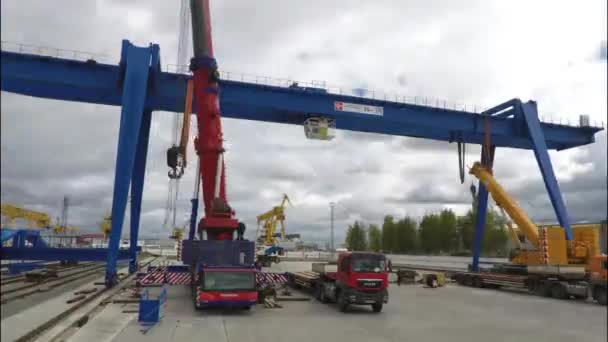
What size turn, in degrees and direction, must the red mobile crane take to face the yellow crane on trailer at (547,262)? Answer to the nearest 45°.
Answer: approximately 90° to its left

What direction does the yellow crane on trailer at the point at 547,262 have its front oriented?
to the viewer's left

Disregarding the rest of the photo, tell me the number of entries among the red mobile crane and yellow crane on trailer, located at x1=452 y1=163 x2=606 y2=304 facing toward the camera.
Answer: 1

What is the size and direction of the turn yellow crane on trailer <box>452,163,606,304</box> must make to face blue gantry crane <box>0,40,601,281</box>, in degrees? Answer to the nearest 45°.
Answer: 0° — it already faces it

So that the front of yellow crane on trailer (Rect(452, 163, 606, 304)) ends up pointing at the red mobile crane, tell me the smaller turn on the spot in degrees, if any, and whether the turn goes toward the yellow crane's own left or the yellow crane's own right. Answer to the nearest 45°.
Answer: approximately 45° to the yellow crane's own left

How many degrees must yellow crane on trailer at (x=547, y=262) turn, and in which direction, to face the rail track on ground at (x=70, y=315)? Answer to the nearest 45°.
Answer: approximately 45° to its left

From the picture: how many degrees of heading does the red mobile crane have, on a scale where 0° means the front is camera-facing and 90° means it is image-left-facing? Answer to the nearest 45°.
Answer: approximately 0°

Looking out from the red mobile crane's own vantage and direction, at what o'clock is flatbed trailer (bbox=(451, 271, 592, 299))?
The flatbed trailer is roughly at 9 o'clock from the red mobile crane.

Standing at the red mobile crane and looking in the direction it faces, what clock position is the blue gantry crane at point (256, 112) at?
The blue gantry crane is roughly at 7 o'clock from the red mobile crane.
